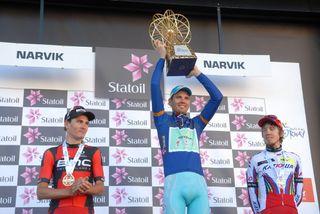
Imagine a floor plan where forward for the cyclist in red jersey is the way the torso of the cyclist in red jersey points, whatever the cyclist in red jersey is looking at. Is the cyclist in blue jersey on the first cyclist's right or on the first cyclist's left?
on the first cyclist's left

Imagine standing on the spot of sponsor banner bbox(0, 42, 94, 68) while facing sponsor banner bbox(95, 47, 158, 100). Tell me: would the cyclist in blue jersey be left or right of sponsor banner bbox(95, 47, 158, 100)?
right

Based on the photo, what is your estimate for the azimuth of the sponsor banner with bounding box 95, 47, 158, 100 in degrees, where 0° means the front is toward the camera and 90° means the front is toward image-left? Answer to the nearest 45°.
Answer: approximately 0°

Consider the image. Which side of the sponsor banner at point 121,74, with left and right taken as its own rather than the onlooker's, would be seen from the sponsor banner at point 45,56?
right

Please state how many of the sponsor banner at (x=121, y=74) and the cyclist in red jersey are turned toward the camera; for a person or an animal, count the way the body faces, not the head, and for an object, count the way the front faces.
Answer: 2
